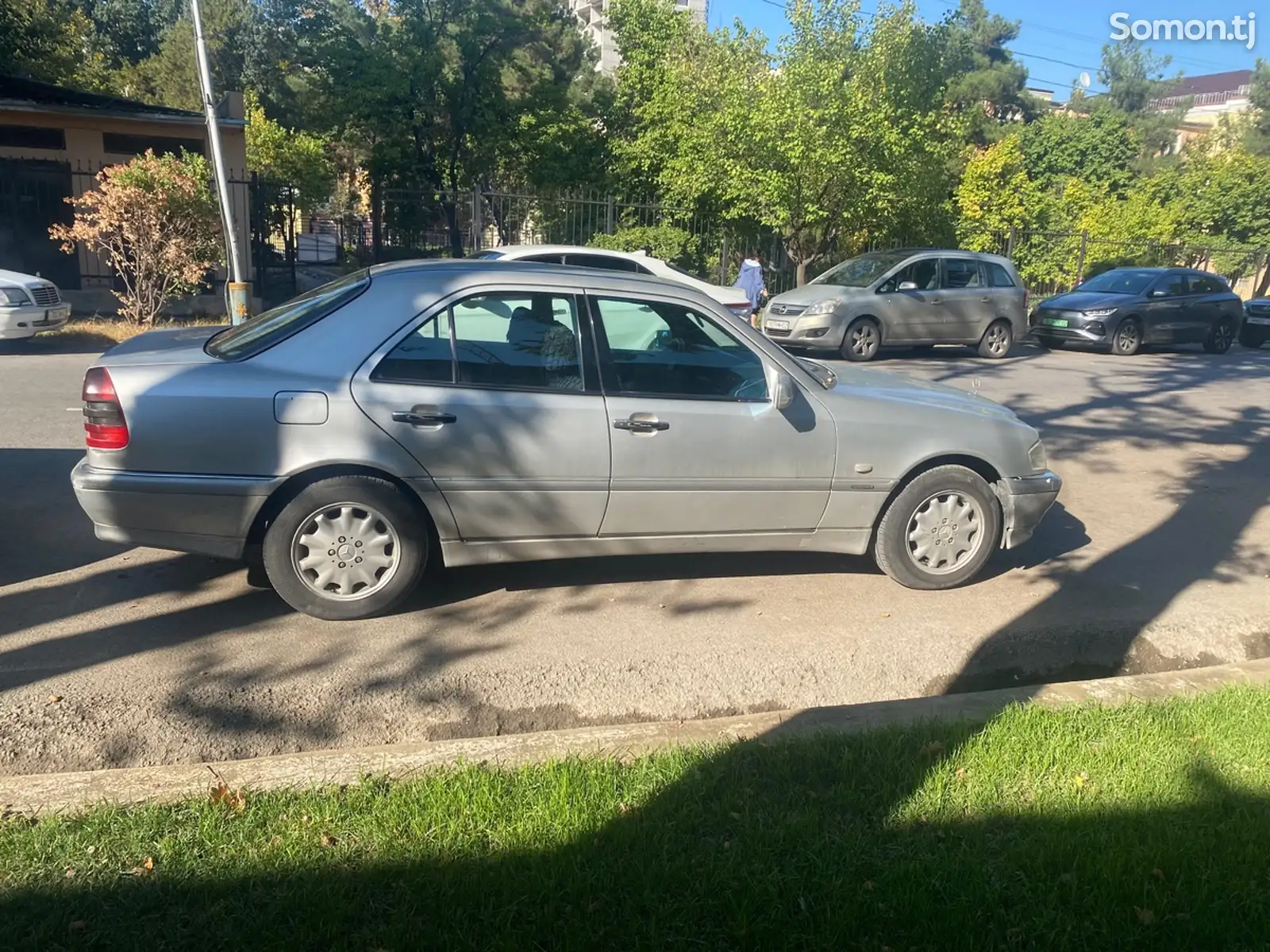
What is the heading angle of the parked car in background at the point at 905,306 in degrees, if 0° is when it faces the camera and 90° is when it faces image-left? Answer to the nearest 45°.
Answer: approximately 45°

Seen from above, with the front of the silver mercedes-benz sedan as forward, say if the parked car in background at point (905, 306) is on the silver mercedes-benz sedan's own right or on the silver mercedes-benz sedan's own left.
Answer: on the silver mercedes-benz sedan's own left

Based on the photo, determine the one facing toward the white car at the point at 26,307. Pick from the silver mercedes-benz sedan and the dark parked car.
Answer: the dark parked car

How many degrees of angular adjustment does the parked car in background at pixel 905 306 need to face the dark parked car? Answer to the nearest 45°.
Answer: approximately 180°

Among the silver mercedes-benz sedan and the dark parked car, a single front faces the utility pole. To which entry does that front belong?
the dark parked car

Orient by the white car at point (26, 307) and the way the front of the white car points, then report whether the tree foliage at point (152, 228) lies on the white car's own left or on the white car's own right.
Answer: on the white car's own left

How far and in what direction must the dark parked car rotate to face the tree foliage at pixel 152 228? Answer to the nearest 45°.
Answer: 0° — it already faces it

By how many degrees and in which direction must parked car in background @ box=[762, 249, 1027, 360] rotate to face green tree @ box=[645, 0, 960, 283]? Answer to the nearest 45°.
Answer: approximately 135° to its right

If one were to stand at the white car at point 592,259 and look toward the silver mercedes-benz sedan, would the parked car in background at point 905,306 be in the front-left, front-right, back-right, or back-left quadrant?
back-left

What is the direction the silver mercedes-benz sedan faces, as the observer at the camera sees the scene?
facing to the right of the viewer

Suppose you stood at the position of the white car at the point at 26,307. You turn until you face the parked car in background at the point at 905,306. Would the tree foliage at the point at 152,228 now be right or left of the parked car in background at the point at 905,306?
left

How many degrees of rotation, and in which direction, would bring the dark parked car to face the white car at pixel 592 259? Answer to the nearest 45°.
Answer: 0° — it already faces it

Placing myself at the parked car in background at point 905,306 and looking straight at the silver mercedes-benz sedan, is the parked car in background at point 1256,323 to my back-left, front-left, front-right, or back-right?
back-left
